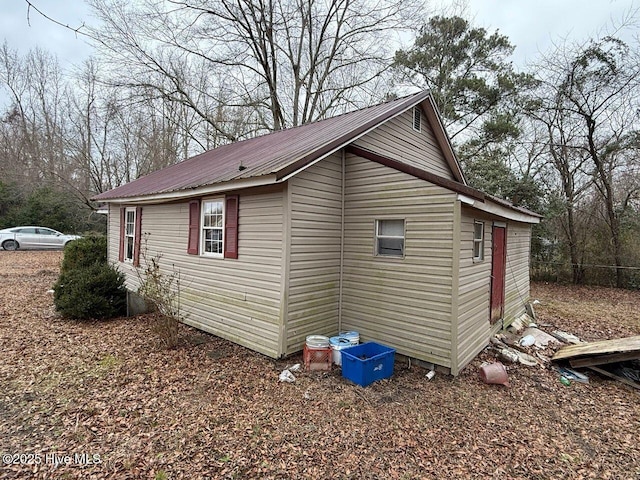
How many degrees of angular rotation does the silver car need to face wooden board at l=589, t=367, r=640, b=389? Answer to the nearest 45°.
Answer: approximately 90° to its right

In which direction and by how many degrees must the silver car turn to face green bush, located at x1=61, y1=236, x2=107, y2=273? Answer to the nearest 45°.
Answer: approximately 90° to its right

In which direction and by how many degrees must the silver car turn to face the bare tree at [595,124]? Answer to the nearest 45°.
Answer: approximately 45° to its right

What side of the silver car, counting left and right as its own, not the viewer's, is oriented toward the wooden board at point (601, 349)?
right

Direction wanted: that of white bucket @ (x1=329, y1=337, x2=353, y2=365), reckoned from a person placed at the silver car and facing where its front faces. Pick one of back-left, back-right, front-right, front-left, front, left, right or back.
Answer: right

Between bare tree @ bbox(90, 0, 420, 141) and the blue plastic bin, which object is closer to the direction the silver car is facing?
the bare tree

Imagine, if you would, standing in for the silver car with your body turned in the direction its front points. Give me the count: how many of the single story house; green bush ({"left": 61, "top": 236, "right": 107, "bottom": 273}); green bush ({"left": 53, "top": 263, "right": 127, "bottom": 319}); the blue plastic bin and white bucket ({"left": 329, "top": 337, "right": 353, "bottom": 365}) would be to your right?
5

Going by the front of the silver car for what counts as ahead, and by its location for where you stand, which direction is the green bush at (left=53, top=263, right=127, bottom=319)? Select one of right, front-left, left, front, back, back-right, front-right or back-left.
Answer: right

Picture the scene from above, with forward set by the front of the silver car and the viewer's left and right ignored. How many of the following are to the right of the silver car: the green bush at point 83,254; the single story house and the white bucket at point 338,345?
3

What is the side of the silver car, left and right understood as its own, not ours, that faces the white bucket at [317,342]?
right

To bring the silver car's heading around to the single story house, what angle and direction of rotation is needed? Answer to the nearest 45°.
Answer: approximately 90° to its right

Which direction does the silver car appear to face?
to the viewer's right
